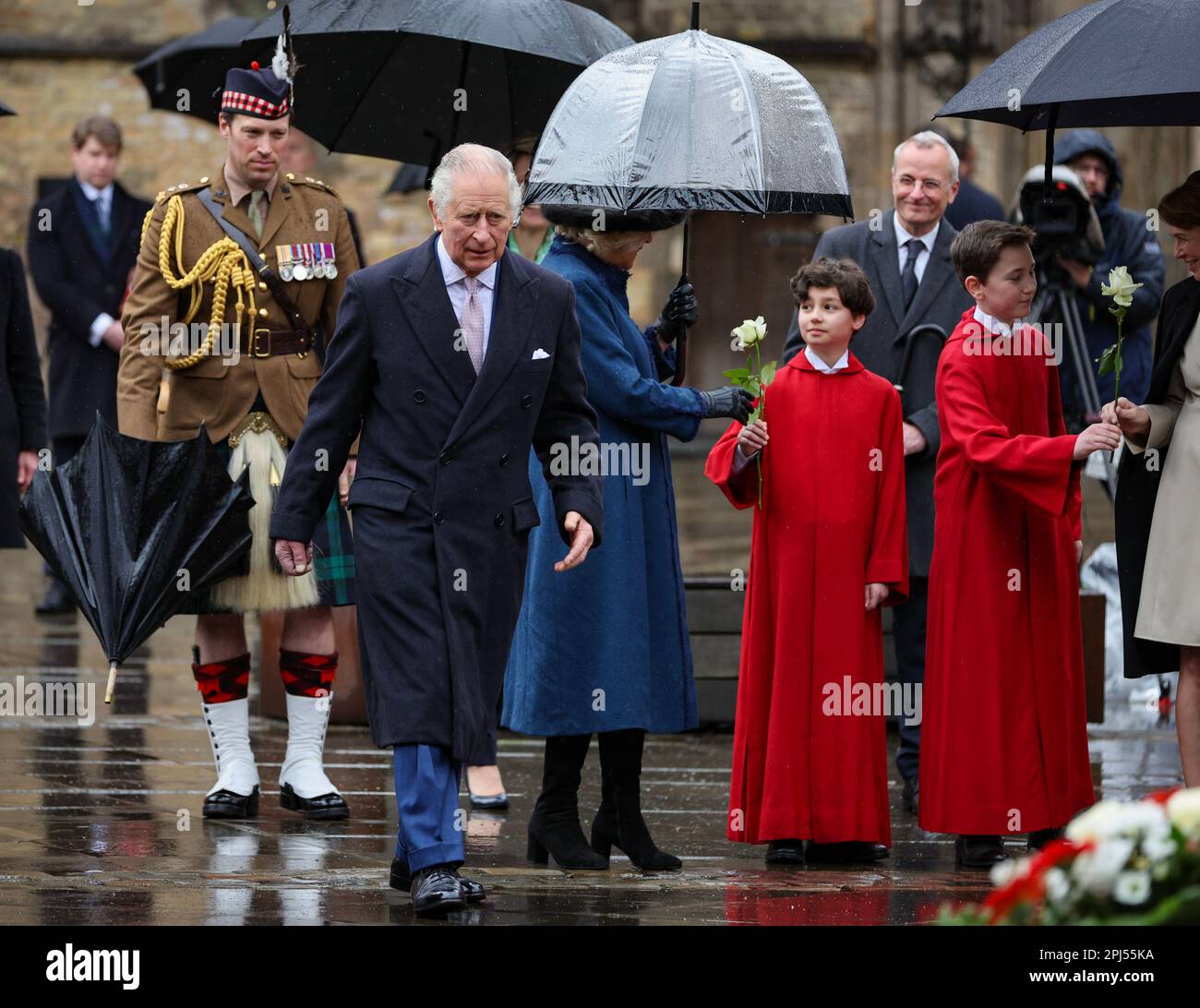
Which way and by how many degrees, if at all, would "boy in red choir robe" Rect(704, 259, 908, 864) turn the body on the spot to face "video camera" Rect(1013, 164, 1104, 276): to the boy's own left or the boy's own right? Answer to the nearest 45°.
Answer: approximately 180°

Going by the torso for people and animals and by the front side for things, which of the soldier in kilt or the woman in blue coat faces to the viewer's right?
the woman in blue coat

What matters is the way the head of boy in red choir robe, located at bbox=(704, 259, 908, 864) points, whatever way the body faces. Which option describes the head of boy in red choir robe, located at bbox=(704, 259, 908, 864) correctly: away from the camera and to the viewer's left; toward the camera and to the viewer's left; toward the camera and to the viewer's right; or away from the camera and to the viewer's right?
toward the camera and to the viewer's left

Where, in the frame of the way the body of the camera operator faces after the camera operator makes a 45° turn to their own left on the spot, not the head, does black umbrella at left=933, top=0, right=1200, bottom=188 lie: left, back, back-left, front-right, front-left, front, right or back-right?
front

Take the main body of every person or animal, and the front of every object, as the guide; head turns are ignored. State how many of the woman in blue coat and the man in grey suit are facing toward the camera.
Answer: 1

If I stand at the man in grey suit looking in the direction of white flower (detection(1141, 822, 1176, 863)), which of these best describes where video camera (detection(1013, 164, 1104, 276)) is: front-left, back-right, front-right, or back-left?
back-left

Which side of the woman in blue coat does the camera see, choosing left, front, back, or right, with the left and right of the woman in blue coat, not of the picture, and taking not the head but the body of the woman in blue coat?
right

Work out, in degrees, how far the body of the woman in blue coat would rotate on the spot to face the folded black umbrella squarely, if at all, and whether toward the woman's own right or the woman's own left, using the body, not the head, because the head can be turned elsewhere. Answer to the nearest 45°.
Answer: approximately 180°

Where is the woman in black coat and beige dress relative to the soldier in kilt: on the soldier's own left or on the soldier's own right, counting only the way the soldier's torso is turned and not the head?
on the soldier's own left

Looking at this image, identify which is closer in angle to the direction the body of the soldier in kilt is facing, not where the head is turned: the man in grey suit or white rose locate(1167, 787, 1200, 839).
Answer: the white rose

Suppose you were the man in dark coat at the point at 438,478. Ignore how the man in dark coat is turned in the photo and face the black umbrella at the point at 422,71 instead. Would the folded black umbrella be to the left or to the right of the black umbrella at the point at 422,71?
left

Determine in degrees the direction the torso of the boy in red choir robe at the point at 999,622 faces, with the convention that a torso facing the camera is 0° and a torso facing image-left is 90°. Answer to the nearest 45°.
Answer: approximately 315°

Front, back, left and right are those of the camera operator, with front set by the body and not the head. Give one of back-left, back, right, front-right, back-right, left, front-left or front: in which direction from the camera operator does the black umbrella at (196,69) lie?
front-right

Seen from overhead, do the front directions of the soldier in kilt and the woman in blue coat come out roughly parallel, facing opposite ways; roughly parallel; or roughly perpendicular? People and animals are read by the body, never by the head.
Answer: roughly perpendicular
